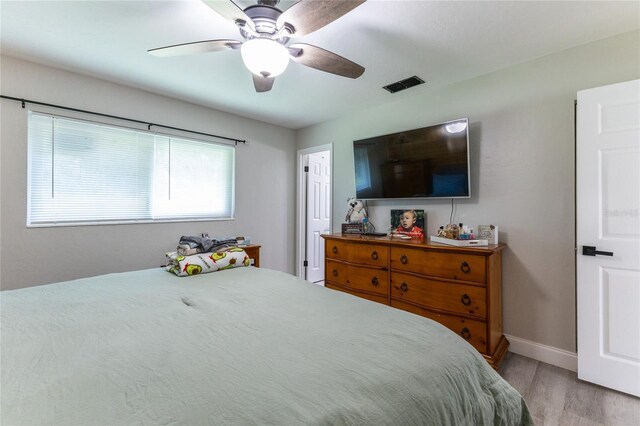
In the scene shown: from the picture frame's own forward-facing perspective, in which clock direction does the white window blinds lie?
The white window blinds is roughly at 1 o'clock from the picture frame.

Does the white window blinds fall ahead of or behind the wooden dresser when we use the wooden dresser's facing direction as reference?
ahead

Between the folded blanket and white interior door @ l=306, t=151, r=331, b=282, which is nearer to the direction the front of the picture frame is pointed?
the folded blanket

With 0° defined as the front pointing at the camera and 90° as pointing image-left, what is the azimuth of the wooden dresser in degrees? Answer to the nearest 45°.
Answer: approximately 45°

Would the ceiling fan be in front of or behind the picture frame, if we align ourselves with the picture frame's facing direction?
in front

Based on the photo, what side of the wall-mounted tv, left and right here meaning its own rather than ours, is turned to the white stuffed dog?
right

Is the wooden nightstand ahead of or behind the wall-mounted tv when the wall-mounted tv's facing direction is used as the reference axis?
ahead

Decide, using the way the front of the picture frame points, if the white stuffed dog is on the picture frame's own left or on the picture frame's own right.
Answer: on the picture frame's own right

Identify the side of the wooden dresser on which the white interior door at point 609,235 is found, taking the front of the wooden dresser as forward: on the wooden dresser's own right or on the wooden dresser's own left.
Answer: on the wooden dresser's own left

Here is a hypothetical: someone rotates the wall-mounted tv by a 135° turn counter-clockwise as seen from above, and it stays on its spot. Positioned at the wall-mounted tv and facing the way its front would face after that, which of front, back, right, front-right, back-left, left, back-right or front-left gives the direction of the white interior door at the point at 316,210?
back-left

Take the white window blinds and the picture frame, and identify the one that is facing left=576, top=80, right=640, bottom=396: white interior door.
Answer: the white window blinds
